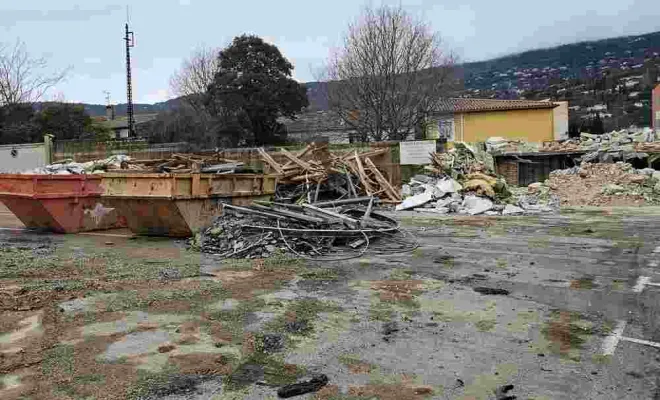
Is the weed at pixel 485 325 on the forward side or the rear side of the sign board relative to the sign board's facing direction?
on the forward side

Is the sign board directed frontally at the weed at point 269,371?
yes

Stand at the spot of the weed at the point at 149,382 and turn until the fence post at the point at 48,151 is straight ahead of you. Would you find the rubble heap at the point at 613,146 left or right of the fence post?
right

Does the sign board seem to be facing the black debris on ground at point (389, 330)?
yes

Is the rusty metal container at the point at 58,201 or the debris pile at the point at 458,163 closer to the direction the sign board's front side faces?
the rusty metal container

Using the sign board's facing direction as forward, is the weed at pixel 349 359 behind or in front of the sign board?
in front

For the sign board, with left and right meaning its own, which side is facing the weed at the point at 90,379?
front

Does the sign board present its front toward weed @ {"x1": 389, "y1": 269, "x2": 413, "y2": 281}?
yes

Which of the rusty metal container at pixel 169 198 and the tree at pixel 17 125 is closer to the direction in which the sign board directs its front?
the rusty metal container

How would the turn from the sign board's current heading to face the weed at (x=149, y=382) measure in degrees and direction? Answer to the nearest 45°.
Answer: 0° — it already faces it

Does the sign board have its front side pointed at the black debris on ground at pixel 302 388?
yes

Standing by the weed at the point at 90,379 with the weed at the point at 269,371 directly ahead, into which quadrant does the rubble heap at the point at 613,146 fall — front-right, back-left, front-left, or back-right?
front-left

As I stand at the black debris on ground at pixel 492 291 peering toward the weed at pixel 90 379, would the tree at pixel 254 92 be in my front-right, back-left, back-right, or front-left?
back-right

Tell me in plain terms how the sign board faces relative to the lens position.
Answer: facing the viewer

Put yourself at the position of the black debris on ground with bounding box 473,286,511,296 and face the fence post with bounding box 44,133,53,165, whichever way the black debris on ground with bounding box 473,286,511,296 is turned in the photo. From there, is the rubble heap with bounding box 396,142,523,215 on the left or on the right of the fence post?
right
